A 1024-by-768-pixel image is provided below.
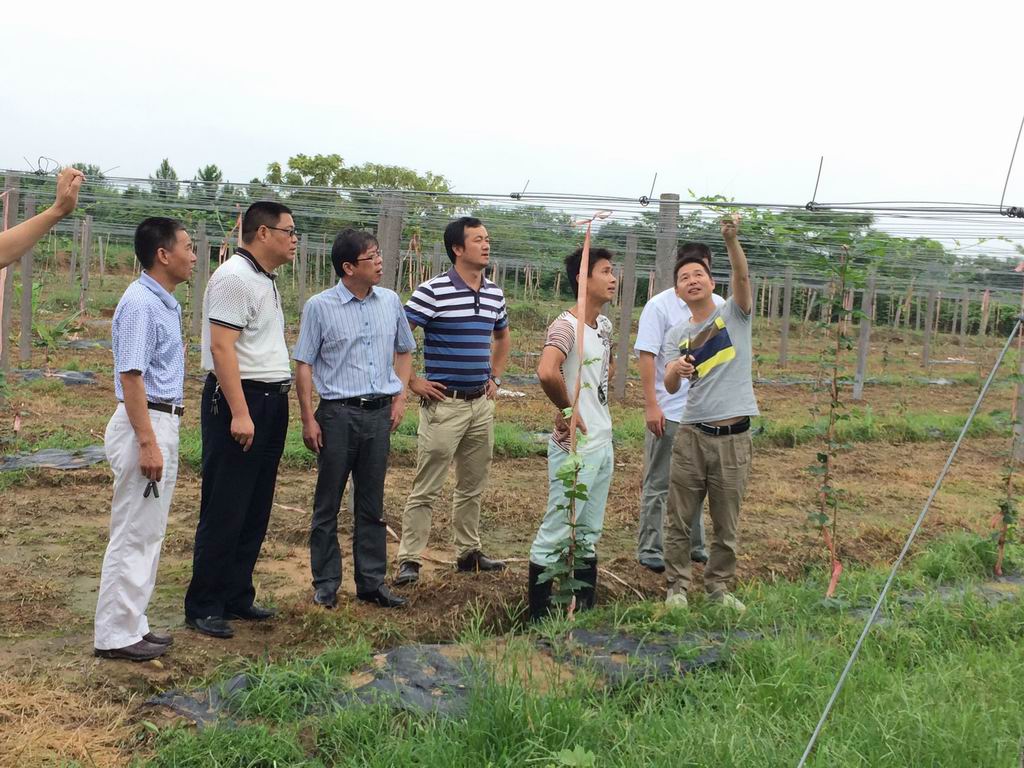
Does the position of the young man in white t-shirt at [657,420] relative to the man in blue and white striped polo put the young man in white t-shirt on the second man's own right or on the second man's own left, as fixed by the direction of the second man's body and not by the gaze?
on the second man's own left

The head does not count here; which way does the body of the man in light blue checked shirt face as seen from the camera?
to the viewer's right

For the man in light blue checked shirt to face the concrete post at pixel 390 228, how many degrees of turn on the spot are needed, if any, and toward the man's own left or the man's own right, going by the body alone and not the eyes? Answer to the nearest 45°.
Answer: approximately 45° to the man's own left

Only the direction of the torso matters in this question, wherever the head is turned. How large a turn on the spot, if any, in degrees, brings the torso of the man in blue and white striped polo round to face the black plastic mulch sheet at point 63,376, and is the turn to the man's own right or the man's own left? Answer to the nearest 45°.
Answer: approximately 180°

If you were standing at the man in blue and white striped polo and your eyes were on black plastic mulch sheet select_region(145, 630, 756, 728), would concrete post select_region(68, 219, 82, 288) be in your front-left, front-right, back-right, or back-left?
back-right

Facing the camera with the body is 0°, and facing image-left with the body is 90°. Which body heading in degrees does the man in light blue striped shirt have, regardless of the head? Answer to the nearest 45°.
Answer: approximately 315°

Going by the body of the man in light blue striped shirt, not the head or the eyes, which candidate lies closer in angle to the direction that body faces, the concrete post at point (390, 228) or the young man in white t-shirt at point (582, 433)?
the young man in white t-shirt

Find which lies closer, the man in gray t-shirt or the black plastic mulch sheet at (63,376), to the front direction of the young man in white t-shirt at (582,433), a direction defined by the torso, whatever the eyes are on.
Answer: the man in gray t-shirt

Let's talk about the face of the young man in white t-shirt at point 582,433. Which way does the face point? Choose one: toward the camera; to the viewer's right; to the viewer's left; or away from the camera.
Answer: to the viewer's right

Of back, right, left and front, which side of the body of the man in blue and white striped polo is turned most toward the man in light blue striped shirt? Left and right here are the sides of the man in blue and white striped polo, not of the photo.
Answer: right
